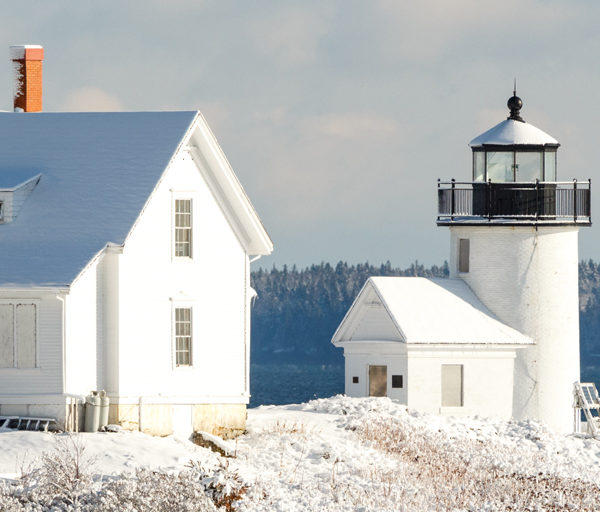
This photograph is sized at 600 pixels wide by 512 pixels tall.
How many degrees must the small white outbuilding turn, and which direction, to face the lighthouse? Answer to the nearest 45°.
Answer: approximately 180°

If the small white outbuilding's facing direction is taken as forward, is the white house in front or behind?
in front

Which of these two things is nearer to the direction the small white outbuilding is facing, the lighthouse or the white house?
the white house

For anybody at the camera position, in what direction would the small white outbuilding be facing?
facing the viewer and to the left of the viewer
